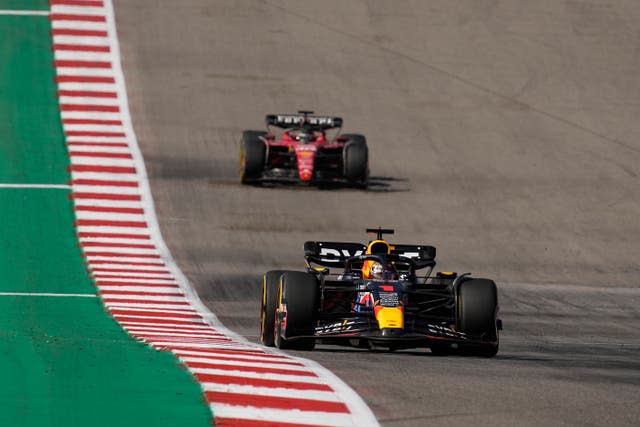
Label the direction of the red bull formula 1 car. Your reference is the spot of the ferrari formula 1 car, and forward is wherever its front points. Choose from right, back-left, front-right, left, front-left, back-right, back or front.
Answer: front

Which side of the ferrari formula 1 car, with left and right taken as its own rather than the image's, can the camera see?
front

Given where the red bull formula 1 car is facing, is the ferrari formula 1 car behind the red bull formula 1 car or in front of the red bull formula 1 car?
behind

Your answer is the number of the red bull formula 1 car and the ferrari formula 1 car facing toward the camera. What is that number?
2

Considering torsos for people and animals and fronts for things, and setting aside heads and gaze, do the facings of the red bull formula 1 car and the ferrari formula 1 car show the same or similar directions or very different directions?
same or similar directions
